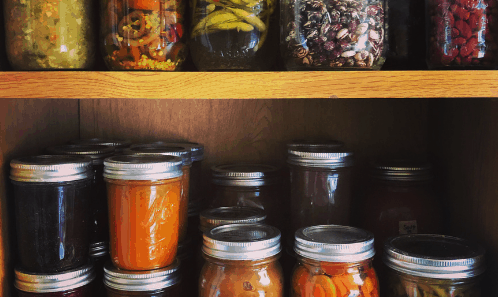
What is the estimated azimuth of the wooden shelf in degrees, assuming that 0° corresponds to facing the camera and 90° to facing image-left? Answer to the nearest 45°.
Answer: approximately 0°
